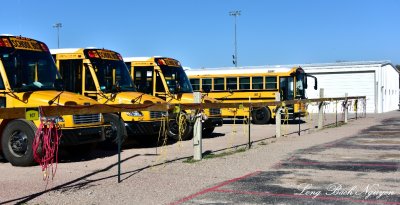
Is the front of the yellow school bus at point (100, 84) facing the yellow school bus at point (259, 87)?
no

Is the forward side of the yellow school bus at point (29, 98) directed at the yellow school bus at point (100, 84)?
no

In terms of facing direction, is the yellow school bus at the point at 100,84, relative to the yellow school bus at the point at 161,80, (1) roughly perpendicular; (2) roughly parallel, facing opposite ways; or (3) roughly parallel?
roughly parallel

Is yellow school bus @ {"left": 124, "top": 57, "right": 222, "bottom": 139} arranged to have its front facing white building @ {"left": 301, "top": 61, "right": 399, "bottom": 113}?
no

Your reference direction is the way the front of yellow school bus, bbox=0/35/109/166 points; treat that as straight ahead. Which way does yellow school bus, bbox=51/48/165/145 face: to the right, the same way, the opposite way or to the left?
the same way

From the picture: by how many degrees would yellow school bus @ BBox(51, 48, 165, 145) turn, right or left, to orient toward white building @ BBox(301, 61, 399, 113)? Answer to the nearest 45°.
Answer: approximately 90° to its left

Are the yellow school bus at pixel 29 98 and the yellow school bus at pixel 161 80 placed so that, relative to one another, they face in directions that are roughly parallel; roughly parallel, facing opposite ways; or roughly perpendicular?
roughly parallel

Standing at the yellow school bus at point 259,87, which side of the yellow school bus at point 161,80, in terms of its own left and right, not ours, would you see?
left

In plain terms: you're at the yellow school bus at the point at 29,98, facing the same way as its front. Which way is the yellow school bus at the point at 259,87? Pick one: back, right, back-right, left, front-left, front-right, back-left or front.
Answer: left
